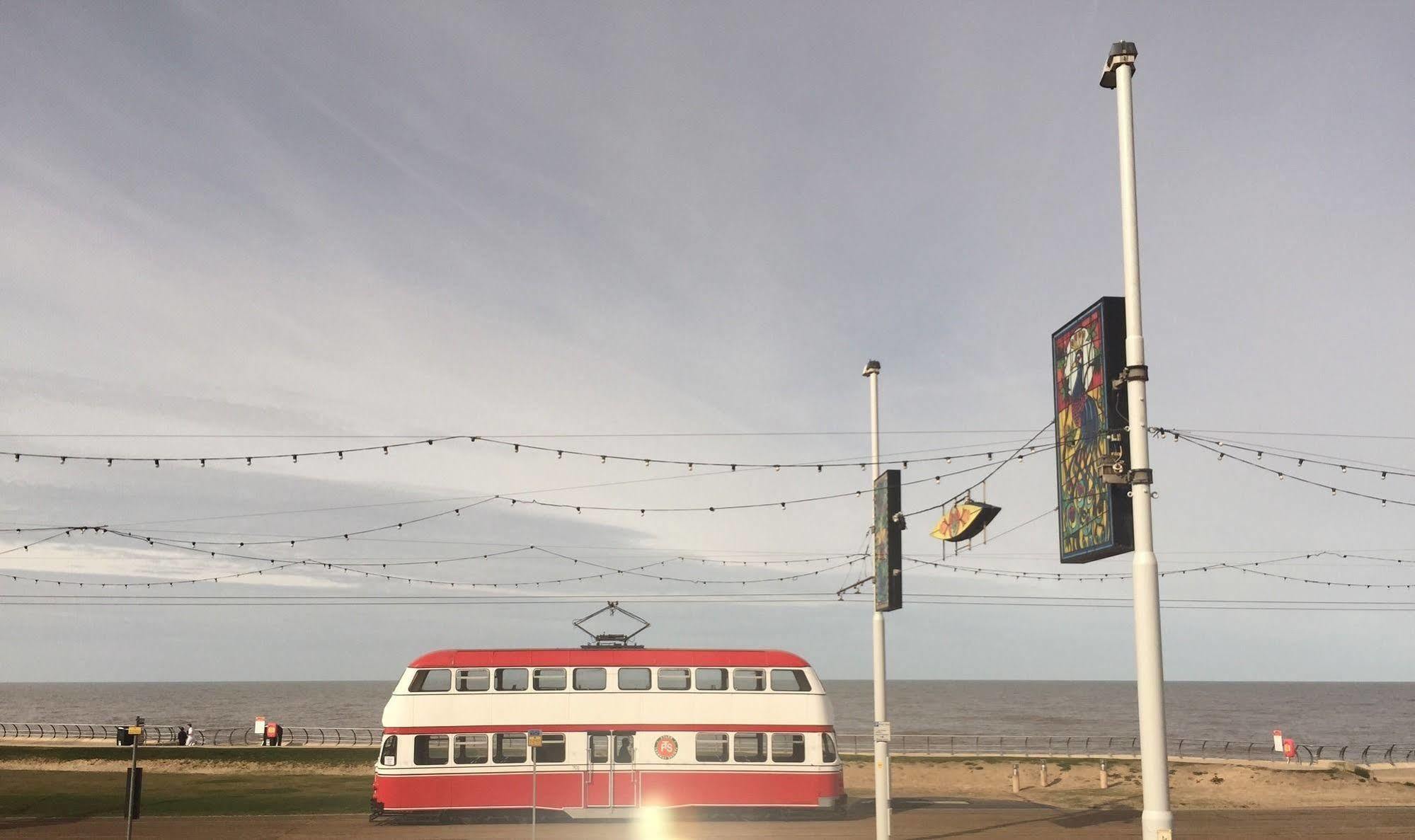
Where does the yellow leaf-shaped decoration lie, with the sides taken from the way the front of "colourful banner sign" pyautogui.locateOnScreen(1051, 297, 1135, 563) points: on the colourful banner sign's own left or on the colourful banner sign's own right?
on the colourful banner sign's own right

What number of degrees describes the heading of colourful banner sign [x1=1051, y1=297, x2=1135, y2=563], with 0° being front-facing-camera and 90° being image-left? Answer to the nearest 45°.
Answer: approximately 45°

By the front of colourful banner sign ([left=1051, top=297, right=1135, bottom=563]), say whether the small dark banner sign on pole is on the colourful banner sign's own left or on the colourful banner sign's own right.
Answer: on the colourful banner sign's own right

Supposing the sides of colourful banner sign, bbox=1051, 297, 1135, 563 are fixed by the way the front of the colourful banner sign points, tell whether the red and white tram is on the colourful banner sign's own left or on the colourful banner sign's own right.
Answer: on the colourful banner sign's own right

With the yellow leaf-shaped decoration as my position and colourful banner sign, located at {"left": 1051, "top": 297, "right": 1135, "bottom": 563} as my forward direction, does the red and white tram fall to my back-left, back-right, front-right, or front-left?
back-right
